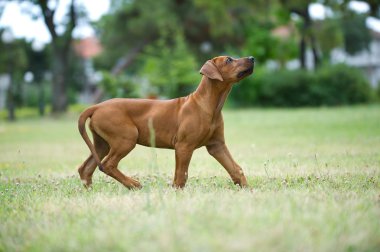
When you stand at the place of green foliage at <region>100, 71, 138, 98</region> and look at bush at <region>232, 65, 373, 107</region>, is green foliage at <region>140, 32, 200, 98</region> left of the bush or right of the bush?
left

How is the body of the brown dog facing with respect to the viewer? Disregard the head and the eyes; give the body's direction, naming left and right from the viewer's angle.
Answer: facing to the right of the viewer

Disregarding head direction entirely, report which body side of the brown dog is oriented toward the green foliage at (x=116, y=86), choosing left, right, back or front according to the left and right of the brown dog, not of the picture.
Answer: left

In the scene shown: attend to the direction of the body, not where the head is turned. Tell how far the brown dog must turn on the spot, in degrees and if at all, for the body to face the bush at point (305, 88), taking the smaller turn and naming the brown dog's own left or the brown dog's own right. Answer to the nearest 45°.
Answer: approximately 90° to the brown dog's own left

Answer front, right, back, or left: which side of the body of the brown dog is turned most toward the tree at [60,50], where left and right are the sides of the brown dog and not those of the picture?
left
